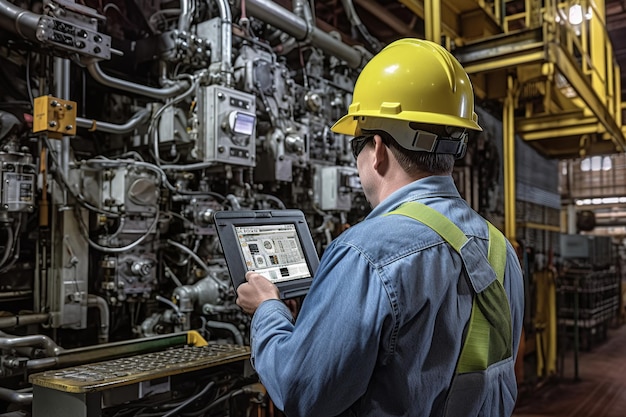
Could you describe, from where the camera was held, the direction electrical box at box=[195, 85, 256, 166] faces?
facing the viewer and to the right of the viewer

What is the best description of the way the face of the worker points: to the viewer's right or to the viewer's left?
to the viewer's left

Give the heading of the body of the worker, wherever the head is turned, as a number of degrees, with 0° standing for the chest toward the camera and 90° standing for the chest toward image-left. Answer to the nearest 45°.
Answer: approximately 135°

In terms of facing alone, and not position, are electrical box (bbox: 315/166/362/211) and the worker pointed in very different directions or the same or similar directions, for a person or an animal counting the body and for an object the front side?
very different directions

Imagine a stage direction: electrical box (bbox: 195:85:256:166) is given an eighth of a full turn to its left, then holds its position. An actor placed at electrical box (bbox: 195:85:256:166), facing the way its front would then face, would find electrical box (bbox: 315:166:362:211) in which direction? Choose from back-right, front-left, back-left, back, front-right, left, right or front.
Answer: front-left

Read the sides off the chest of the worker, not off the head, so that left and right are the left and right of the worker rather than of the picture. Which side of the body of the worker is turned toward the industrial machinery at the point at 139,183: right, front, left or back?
front
